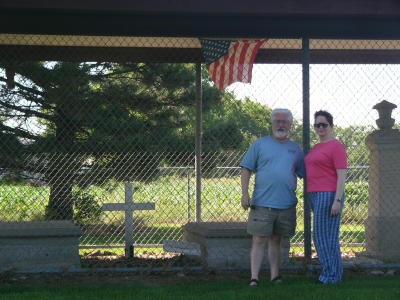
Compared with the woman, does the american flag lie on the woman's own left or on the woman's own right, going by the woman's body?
on the woman's own right

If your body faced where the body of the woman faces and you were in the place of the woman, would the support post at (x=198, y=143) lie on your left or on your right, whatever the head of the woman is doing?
on your right

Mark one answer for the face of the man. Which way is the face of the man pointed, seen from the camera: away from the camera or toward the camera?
toward the camera

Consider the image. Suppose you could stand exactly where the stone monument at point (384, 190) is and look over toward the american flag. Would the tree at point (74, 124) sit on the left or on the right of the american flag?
right

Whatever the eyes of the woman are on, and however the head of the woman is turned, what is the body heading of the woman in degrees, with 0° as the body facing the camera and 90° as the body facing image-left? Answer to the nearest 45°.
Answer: approximately 45°

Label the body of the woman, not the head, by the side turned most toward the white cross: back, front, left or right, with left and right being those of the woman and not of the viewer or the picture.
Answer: right

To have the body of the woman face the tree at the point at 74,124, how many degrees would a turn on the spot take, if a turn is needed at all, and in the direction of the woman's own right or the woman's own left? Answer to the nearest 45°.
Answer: approximately 90° to the woman's own right
